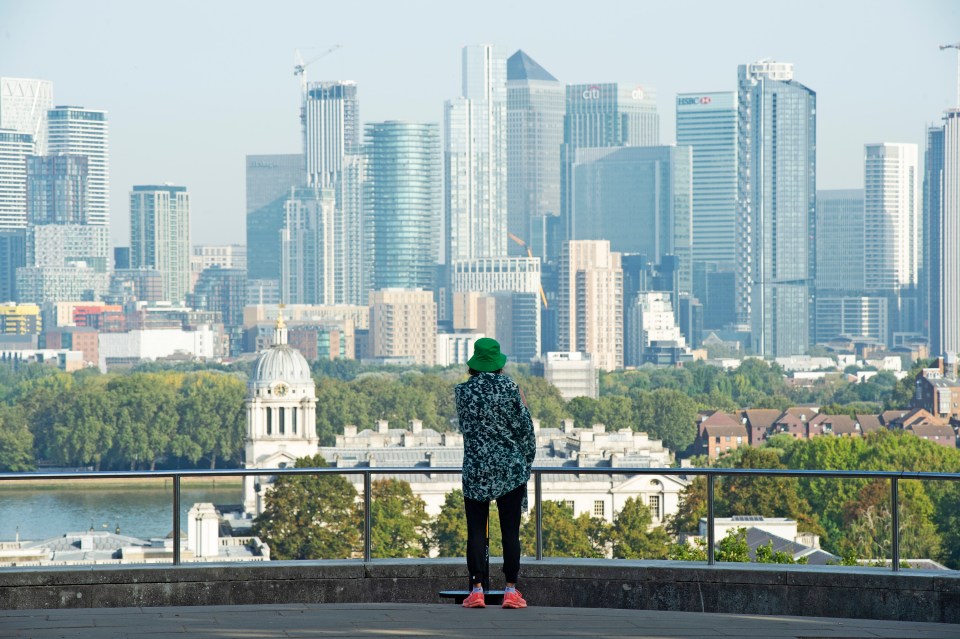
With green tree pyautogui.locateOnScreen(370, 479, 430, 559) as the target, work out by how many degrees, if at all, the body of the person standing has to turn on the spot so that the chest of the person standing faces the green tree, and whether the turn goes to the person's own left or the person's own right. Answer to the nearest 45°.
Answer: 0° — they already face it

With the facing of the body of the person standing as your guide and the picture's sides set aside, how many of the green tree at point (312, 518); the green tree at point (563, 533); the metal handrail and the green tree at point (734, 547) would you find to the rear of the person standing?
0

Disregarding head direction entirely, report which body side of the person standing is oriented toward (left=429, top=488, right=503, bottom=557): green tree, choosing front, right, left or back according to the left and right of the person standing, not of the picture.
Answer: front

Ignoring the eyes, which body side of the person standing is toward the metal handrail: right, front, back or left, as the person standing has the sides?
front

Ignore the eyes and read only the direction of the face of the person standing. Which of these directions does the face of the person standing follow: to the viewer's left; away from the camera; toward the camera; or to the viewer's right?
away from the camera

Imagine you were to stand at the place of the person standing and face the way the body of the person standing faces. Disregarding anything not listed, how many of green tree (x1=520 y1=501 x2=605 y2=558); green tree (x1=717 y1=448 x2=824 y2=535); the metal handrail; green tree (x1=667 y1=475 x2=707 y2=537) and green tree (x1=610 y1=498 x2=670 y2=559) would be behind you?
0

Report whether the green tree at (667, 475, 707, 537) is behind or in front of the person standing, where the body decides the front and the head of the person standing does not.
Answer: in front

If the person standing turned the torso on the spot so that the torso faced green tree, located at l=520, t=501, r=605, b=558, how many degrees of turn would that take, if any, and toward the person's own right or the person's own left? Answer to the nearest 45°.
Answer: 0° — they already face it

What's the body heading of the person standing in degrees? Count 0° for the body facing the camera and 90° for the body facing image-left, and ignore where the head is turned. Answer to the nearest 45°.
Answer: approximately 180°
